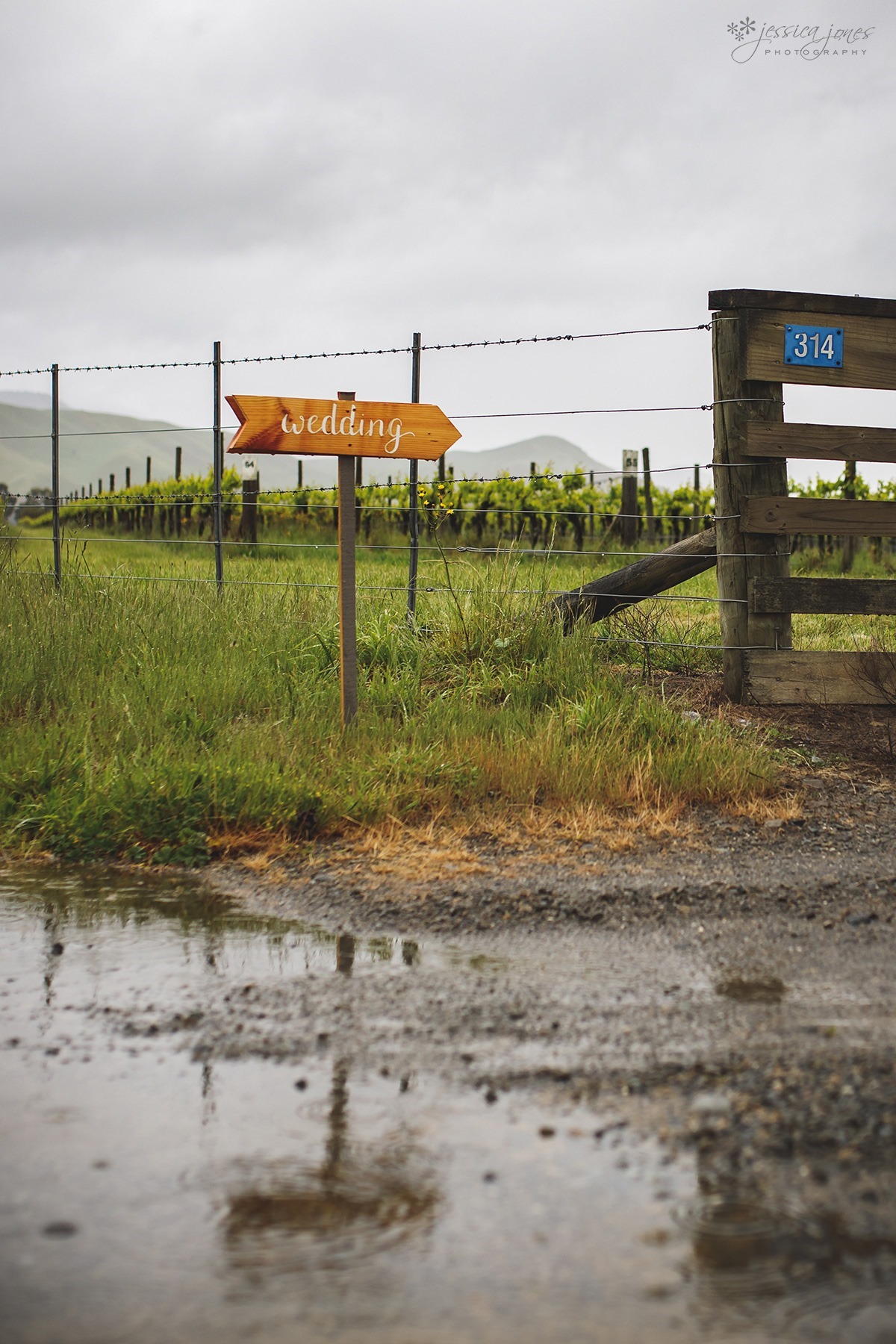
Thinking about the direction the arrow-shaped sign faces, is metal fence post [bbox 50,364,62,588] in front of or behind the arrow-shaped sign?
behind
